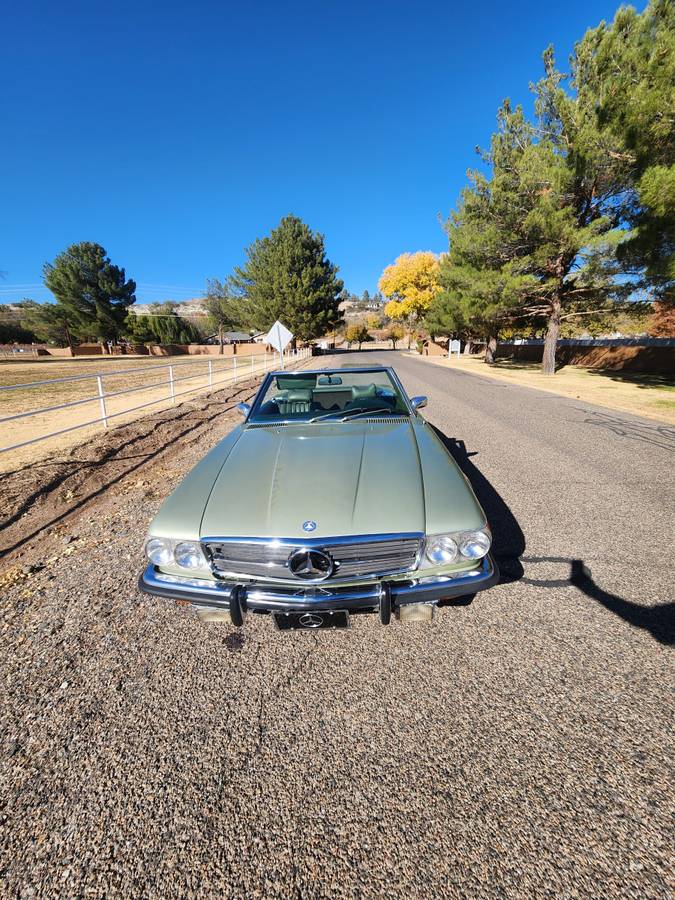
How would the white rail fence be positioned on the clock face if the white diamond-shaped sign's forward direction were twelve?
The white rail fence is roughly at 7 o'clock from the white diamond-shaped sign.

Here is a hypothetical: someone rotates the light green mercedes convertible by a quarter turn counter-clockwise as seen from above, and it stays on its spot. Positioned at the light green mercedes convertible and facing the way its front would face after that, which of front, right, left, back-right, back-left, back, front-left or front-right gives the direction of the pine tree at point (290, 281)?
left

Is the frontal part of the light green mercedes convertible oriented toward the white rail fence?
no

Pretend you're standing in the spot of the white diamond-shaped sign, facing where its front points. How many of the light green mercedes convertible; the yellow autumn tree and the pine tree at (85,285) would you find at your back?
1

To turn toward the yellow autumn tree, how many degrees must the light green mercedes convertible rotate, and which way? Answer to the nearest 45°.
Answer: approximately 180°

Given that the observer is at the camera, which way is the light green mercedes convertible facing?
facing the viewer

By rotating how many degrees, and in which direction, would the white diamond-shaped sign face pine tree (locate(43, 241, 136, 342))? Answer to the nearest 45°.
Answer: approximately 45° to its left

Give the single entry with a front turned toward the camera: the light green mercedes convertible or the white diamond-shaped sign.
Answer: the light green mercedes convertible

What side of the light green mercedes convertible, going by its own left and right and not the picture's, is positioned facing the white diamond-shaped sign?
back

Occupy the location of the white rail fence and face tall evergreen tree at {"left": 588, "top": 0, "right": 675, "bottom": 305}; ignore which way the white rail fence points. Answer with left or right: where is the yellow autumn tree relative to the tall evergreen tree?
left

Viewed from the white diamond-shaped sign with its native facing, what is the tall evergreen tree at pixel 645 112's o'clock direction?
The tall evergreen tree is roughly at 4 o'clock from the white diamond-shaped sign.

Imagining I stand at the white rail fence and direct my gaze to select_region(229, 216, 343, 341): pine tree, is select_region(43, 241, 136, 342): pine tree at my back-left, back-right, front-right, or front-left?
front-left
